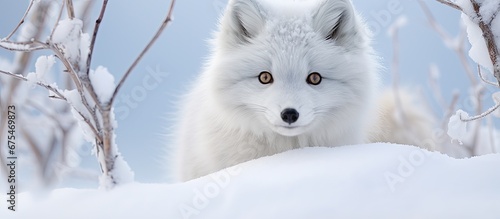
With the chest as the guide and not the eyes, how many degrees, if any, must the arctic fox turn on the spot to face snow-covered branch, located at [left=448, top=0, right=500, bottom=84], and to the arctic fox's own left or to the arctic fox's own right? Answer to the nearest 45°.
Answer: approximately 45° to the arctic fox's own left

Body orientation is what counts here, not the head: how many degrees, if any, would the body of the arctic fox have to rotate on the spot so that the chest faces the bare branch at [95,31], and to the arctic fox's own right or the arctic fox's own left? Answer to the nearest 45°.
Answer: approximately 45° to the arctic fox's own right

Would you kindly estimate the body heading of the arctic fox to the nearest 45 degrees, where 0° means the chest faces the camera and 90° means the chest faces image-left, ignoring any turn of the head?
approximately 0°
